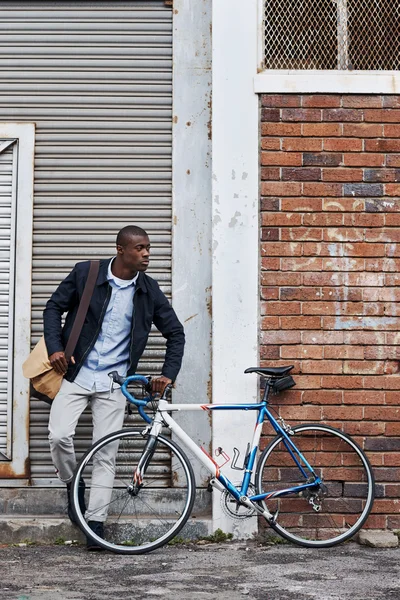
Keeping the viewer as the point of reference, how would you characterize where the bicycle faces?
facing to the left of the viewer

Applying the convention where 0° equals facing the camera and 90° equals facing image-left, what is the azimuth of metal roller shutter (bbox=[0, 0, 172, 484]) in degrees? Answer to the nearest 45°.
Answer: approximately 0°

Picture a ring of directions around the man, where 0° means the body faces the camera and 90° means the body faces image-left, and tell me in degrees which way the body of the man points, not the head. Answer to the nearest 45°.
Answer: approximately 0°

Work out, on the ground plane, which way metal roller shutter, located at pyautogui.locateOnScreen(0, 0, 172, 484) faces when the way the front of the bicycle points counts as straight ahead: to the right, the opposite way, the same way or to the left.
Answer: to the left
